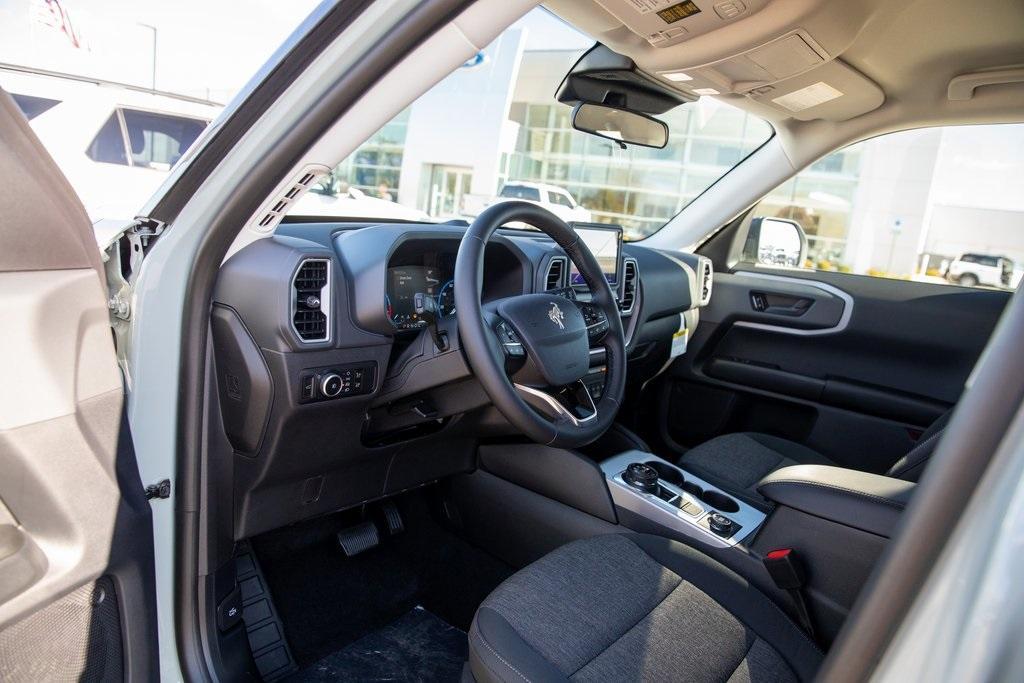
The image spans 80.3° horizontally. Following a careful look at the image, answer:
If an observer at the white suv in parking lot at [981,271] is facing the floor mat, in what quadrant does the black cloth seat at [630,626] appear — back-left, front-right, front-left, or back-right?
front-left

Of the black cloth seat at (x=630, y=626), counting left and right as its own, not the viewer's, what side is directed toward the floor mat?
front

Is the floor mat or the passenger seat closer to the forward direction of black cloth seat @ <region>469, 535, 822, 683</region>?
the floor mat

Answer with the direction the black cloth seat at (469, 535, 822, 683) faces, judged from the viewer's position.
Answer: facing away from the viewer and to the left of the viewer

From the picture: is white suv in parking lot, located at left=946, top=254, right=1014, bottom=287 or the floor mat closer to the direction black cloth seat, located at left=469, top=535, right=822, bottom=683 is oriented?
the floor mat

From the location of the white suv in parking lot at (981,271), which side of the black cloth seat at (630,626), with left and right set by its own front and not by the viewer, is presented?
right

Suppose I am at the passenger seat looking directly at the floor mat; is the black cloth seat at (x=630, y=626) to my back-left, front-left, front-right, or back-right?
front-left

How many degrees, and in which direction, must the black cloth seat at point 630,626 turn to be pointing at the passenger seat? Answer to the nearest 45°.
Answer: approximately 45° to its right
